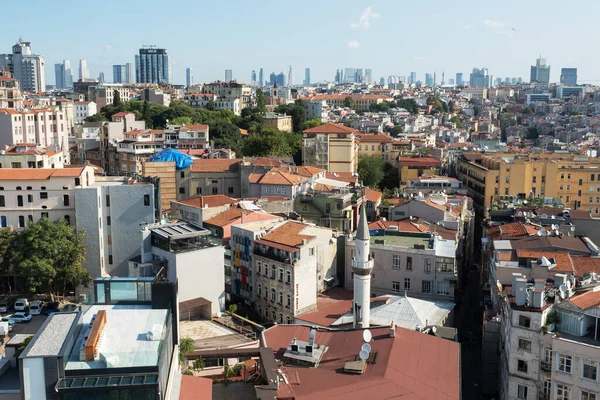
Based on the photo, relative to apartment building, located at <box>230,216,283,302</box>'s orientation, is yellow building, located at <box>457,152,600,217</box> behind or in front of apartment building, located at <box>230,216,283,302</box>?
behind

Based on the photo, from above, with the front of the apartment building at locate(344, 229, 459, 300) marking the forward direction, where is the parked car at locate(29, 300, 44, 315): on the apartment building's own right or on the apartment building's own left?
on the apartment building's own right

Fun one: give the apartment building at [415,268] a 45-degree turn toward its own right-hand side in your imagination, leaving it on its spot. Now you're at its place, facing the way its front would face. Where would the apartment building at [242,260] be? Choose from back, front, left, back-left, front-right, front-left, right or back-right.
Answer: front-right

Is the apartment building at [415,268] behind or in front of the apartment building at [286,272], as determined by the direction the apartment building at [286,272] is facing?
behind

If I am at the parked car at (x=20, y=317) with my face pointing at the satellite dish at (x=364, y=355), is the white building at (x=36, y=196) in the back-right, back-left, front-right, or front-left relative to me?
back-left

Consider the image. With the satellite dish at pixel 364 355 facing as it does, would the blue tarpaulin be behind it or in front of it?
behind

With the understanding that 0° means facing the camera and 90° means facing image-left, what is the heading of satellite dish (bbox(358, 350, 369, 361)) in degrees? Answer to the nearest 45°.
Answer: approximately 0°

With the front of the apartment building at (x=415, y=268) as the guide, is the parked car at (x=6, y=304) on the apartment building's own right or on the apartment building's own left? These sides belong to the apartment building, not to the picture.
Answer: on the apartment building's own right

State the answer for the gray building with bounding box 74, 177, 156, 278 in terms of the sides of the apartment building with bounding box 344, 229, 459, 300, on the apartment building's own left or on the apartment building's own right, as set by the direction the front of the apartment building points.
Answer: on the apartment building's own right

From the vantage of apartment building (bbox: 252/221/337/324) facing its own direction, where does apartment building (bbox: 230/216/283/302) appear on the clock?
apartment building (bbox: 230/216/283/302) is roughly at 3 o'clock from apartment building (bbox: 252/221/337/324).

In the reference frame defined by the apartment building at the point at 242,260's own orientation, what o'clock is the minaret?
The minaret is roughly at 9 o'clock from the apartment building.

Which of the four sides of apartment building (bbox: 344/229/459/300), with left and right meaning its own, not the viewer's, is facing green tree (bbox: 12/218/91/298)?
right
